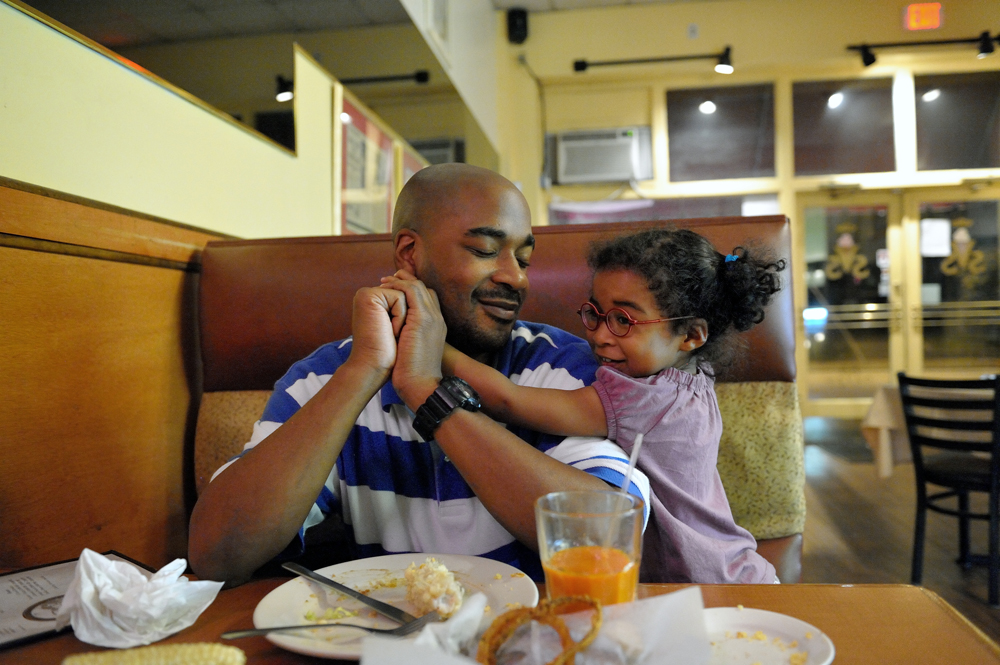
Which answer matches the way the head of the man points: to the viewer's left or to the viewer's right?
to the viewer's right

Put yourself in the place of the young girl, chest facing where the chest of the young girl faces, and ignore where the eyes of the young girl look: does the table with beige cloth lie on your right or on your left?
on your right

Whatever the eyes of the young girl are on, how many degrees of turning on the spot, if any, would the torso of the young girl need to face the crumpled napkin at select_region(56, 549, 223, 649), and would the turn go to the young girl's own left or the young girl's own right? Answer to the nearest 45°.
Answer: approximately 45° to the young girl's own left

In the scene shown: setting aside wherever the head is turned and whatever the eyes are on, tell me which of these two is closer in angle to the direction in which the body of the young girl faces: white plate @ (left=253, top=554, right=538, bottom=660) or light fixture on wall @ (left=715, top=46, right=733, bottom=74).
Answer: the white plate

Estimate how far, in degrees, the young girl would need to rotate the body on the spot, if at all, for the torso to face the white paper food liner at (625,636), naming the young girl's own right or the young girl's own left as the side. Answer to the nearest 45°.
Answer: approximately 90° to the young girl's own left

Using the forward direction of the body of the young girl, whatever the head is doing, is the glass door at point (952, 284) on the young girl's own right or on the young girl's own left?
on the young girl's own right

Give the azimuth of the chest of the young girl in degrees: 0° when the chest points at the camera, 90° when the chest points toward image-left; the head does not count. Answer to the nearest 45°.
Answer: approximately 90°
